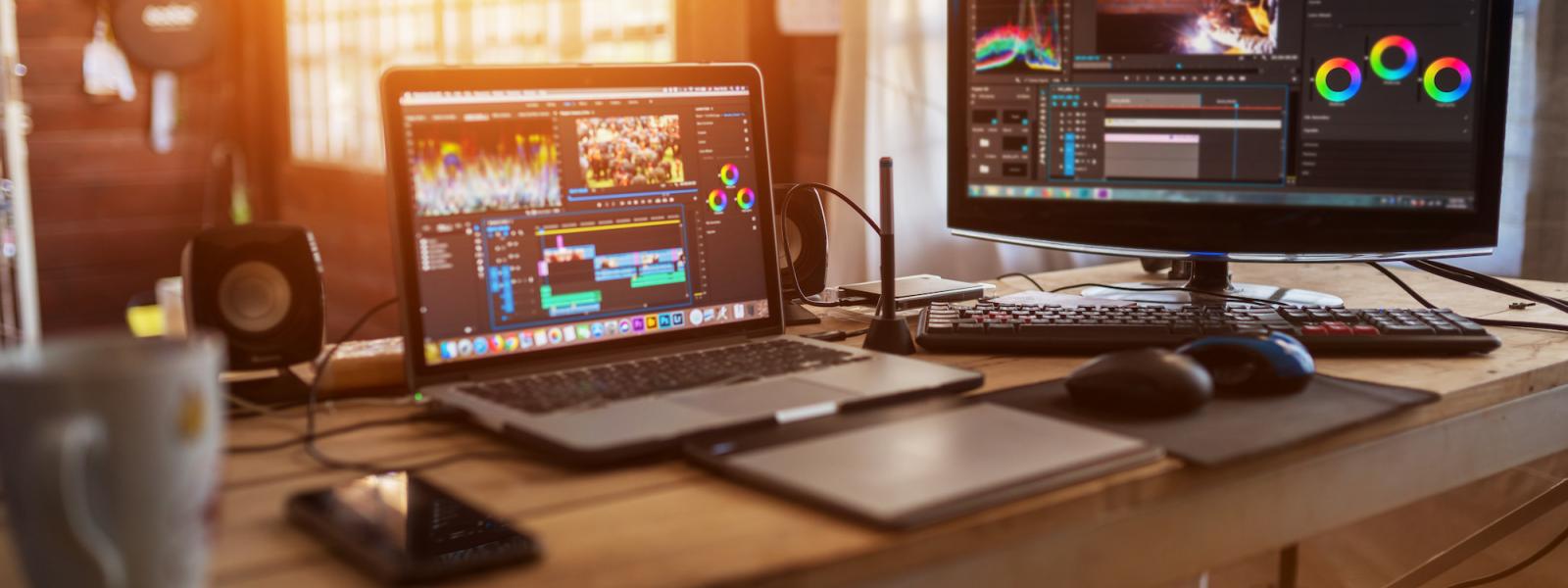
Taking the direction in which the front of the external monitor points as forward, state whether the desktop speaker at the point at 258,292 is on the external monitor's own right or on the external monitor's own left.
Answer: on the external monitor's own right

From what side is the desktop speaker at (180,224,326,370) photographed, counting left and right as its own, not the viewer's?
front

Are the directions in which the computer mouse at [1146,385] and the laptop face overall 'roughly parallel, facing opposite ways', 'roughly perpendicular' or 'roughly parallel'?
roughly parallel, facing opposite ways

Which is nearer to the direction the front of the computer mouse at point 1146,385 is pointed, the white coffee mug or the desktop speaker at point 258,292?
the desktop speaker

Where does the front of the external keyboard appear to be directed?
toward the camera

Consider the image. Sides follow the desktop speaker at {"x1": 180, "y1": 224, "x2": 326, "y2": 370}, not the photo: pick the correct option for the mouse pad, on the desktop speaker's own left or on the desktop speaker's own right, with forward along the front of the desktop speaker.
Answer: on the desktop speaker's own left

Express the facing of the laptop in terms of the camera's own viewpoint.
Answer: facing the viewer and to the right of the viewer

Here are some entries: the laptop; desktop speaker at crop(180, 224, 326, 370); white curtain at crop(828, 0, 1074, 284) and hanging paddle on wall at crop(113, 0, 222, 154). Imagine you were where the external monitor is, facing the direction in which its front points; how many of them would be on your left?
0

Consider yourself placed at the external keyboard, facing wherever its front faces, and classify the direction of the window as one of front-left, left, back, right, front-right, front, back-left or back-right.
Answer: back-right

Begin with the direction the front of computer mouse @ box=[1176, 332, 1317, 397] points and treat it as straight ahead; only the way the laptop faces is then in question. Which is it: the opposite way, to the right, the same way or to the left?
the opposite way
